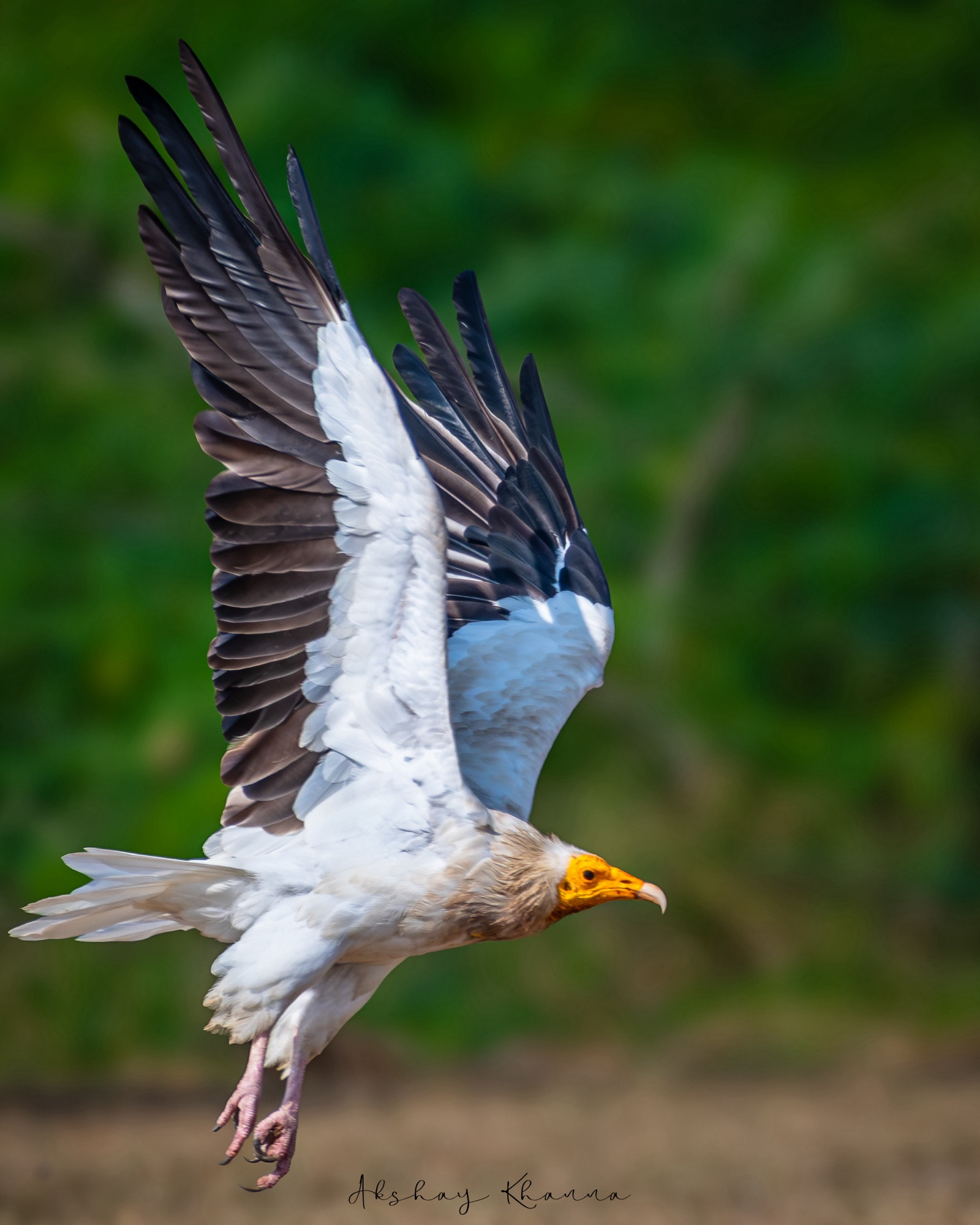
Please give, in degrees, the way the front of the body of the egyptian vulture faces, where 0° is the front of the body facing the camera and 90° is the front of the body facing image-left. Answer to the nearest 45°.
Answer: approximately 270°
